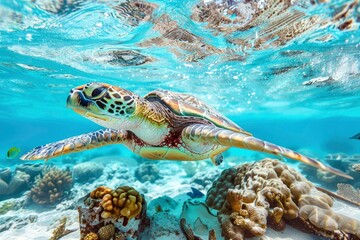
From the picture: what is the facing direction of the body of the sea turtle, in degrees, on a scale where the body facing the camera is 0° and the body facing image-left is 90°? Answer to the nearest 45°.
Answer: approximately 45°

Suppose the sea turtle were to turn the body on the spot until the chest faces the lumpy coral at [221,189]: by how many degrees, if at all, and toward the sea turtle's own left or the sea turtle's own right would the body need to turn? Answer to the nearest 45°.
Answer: approximately 135° to the sea turtle's own left
